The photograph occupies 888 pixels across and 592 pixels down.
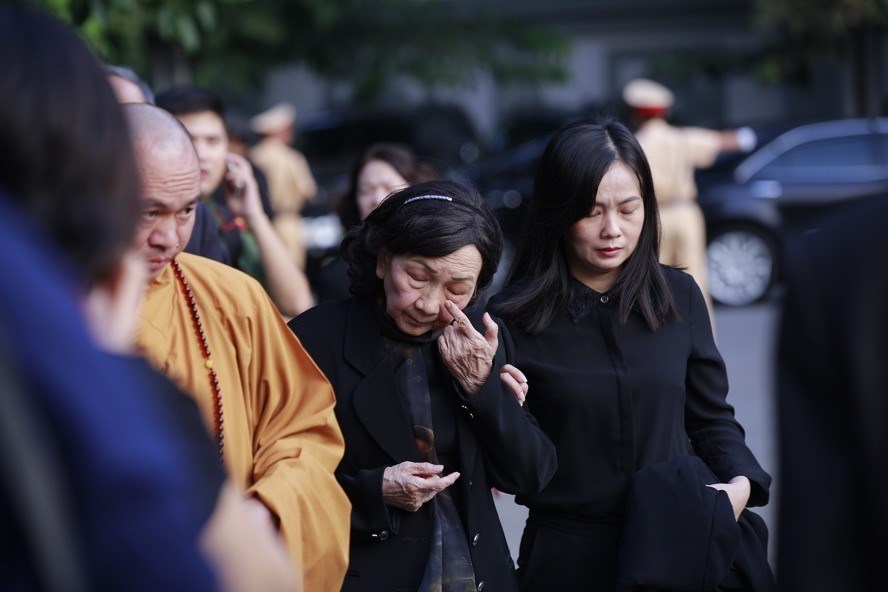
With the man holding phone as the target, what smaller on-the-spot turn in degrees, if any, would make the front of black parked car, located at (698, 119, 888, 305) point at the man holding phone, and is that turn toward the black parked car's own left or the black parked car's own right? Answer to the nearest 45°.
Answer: approximately 90° to the black parked car's own left

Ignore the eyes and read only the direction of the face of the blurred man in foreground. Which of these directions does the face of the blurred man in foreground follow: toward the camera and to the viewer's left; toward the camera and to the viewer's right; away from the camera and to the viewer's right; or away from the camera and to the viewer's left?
away from the camera and to the viewer's right

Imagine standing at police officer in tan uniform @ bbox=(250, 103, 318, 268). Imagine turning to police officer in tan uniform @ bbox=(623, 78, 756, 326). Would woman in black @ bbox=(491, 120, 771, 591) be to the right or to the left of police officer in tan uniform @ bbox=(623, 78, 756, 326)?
right

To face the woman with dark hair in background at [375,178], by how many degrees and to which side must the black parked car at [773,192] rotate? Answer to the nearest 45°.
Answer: approximately 90° to its left

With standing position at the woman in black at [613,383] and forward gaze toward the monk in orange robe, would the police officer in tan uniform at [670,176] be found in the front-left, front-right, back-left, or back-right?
back-right

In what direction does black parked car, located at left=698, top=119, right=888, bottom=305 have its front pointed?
to the viewer's left

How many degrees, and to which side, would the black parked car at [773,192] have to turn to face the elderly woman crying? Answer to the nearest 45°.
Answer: approximately 90° to its left

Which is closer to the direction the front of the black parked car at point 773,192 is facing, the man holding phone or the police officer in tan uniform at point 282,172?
the police officer in tan uniform
